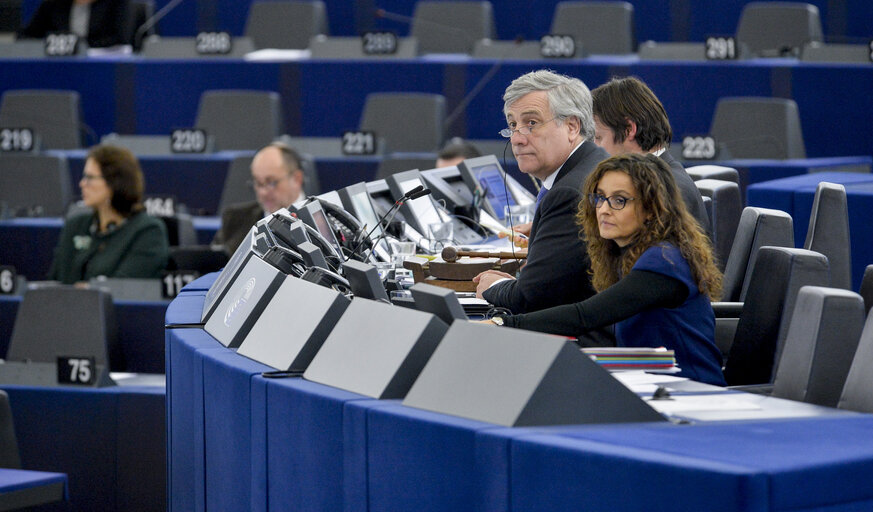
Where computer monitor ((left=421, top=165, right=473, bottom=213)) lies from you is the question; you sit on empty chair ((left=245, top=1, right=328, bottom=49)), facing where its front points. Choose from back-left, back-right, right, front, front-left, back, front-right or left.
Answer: front

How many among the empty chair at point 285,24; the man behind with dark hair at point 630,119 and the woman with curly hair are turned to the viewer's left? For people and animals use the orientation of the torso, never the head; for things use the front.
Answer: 2

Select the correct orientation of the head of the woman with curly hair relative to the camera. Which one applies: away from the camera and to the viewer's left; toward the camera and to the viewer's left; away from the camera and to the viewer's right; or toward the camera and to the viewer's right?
toward the camera and to the viewer's left

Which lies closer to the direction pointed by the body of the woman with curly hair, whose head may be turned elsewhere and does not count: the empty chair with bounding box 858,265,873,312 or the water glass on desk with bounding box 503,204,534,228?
the water glass on desk

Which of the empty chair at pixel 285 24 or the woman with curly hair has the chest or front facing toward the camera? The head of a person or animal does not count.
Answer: the empty chair

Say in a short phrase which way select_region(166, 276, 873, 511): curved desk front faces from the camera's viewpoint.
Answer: facing the viewer and to the left of the viewer

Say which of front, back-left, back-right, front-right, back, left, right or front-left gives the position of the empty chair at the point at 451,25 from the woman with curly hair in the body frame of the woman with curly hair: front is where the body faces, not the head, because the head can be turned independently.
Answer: right

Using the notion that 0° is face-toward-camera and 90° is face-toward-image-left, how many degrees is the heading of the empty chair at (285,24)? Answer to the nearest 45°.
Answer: approximately 0°

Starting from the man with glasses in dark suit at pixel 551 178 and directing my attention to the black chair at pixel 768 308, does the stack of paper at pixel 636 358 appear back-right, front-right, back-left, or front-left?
front-right

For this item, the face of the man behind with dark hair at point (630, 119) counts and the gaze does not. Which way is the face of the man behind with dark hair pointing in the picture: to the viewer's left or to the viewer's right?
to the viewer's left

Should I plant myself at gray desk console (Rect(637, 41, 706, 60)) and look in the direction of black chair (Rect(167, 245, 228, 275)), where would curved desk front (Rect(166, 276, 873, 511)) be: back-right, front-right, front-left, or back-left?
front-left

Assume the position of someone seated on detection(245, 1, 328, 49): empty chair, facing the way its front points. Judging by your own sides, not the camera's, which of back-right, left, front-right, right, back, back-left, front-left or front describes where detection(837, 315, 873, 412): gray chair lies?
front

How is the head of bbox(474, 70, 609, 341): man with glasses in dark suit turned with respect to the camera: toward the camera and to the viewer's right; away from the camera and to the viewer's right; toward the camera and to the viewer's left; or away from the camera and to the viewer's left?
toward the camera and to the viewer's left

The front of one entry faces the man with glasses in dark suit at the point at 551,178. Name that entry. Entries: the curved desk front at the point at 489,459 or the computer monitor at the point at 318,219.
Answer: the computer monitor

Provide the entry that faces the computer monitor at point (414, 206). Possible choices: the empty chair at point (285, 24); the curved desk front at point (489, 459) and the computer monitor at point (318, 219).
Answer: the empty chair

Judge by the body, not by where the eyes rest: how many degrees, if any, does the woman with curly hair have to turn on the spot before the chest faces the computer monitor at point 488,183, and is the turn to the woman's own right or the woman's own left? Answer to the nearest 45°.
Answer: approximately 90° to the woman's own right

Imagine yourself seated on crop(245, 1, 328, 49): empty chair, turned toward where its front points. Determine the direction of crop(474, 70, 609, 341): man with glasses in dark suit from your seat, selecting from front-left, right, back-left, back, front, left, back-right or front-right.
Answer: front

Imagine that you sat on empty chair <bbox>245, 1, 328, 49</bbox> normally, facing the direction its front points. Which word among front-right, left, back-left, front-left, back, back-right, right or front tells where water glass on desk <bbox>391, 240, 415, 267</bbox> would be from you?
front

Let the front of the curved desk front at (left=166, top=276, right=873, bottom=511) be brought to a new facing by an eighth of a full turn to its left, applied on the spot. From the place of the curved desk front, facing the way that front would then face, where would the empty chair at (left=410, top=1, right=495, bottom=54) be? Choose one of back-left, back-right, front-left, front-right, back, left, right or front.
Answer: back

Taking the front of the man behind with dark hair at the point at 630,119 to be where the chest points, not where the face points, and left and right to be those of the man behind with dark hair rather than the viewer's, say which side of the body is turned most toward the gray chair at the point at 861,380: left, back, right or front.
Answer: left
